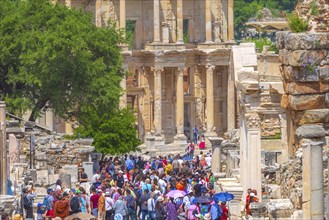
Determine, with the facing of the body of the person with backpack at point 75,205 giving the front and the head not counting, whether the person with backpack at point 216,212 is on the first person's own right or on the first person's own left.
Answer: on the first person's own right

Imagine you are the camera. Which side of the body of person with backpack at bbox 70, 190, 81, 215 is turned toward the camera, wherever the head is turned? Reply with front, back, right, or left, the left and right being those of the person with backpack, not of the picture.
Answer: back
